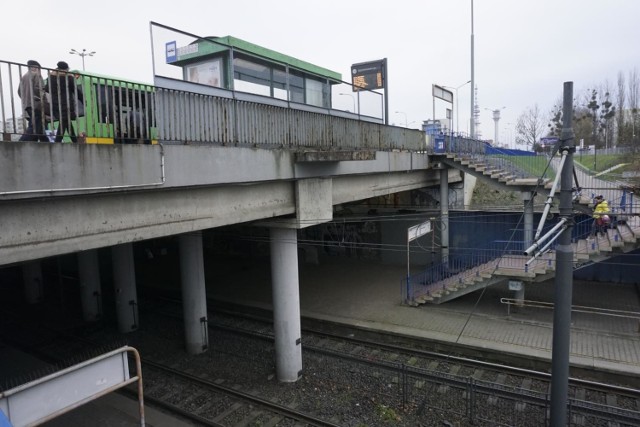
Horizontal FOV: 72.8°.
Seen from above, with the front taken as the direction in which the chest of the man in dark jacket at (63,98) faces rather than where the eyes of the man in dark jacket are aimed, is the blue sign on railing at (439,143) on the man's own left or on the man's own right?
on the man's own right

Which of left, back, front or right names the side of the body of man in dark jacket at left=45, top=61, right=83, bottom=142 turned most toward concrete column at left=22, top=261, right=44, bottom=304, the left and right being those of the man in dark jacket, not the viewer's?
front

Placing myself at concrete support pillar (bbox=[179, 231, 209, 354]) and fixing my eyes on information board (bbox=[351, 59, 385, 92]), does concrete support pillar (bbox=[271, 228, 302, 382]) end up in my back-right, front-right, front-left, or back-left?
front-right

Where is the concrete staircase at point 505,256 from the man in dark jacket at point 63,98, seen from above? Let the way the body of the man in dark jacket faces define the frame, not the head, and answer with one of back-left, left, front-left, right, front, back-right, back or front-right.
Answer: right

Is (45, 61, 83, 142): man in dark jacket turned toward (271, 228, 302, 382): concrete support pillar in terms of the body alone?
no

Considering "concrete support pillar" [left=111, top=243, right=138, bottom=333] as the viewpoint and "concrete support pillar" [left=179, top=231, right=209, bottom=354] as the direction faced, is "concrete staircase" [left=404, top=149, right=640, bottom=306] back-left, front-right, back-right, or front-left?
front-left

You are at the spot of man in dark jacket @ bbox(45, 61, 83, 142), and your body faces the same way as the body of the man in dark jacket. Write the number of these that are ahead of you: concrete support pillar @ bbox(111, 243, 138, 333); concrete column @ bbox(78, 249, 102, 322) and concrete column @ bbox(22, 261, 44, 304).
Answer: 3
